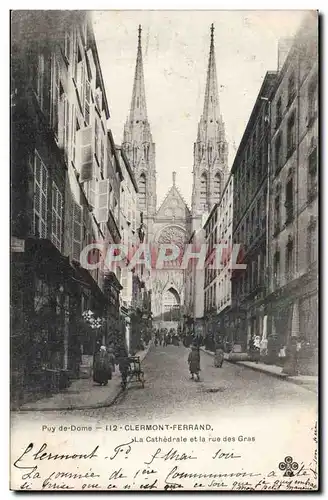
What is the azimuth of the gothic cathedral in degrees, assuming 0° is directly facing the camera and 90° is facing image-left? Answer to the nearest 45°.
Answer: approximately 0°
